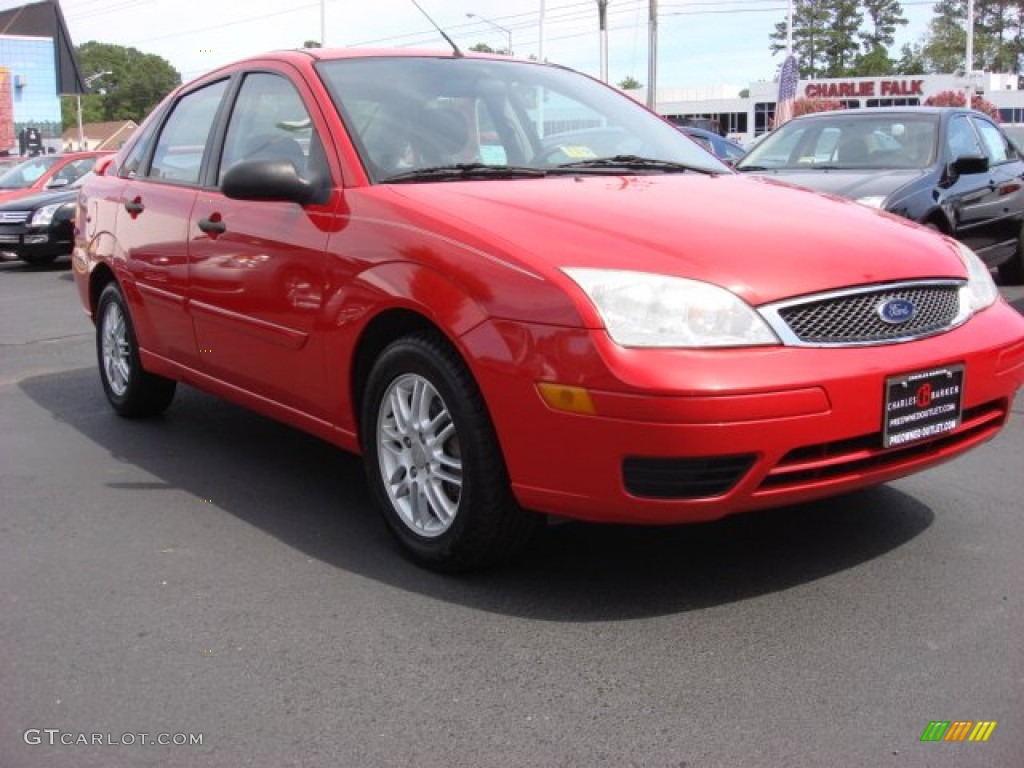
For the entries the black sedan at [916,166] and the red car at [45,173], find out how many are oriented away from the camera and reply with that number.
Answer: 0

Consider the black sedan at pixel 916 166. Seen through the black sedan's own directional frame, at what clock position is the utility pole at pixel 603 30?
The utility pole is roughly at 4 o'clock from the black sedan.

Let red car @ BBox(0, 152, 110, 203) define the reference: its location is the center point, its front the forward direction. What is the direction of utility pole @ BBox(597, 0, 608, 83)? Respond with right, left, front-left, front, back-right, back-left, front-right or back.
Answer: back

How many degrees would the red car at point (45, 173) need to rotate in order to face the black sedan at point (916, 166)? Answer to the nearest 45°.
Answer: approximately 90° to its left

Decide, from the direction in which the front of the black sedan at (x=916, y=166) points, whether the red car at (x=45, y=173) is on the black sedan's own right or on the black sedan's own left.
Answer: on the black sedan's own right

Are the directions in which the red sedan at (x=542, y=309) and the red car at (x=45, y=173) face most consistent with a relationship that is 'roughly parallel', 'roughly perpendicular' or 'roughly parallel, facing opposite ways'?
roughly perpendicular

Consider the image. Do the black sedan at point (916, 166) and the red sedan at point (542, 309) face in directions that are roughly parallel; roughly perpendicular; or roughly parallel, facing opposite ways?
roughly perpendicular

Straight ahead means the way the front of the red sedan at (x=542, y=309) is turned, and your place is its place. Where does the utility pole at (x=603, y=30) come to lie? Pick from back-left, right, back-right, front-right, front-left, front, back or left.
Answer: back-left

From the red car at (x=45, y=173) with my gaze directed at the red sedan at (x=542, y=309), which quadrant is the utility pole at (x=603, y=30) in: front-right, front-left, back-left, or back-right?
back-left

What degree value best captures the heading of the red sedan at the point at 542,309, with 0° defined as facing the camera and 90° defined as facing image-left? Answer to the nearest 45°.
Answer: approximately 315°

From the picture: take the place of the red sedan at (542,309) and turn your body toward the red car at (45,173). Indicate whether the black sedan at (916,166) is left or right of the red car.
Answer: right

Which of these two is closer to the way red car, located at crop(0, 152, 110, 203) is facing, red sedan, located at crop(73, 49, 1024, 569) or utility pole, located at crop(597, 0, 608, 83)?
the red sedan

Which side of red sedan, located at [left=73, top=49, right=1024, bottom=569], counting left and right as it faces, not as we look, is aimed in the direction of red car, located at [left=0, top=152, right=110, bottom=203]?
back

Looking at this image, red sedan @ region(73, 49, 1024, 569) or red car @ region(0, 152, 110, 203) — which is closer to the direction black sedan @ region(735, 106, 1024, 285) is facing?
the red sedan

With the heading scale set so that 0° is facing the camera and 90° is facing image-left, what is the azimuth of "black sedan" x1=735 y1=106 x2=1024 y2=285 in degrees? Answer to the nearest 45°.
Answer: approximately 45°

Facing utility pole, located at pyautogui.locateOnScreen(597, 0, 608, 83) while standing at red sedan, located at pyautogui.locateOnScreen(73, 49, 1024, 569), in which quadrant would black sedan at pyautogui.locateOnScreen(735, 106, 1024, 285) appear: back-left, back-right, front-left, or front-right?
front-right

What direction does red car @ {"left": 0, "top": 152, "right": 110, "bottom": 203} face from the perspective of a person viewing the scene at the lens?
facing the viewer and to the left of the viewer

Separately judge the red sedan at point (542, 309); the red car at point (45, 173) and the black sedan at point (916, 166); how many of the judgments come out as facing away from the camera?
0
